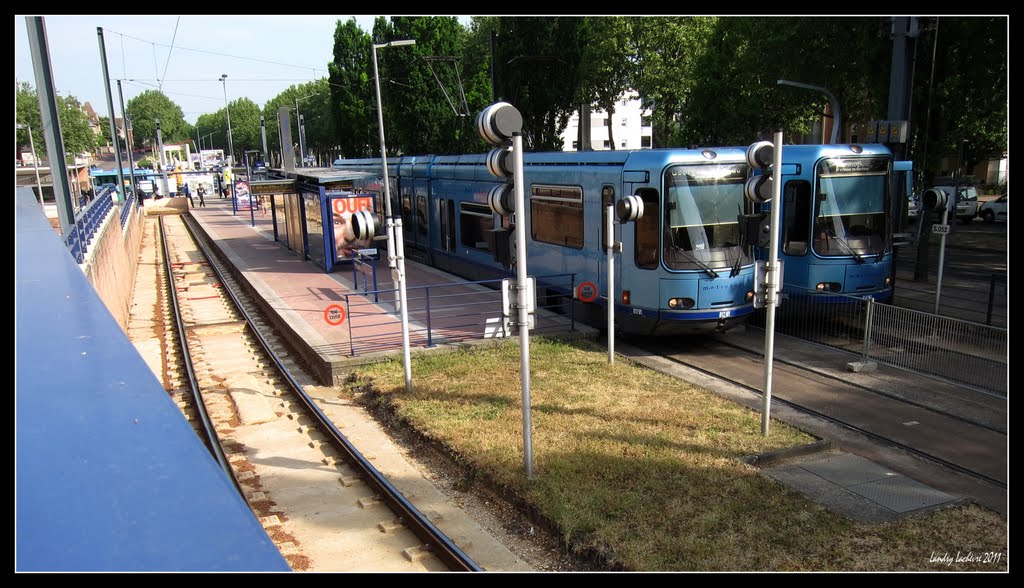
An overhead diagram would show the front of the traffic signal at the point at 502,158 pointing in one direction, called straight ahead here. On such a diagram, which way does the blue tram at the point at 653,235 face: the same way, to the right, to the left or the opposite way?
the opposite way

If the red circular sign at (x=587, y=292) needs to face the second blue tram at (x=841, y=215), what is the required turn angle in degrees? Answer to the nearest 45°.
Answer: approximately 90° to its left

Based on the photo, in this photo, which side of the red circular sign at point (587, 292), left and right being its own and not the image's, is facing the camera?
front

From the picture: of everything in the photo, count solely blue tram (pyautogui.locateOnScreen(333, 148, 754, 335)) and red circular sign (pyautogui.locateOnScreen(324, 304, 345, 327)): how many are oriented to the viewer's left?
0

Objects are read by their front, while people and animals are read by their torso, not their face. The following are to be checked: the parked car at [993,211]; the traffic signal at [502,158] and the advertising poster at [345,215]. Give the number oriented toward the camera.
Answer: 1

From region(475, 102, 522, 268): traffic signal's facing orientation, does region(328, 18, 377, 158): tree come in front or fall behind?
in front

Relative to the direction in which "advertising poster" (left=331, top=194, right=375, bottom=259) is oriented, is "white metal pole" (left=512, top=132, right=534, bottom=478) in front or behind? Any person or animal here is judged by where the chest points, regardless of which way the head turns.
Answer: in front

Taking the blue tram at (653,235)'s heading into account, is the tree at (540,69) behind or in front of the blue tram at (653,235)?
behind

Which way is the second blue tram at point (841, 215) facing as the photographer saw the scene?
facing the viewer and to the right of the viewer

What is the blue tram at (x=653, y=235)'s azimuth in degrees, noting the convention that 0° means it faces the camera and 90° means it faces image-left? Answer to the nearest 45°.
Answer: approximately 315°

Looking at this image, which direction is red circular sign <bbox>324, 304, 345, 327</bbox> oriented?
toward the camera

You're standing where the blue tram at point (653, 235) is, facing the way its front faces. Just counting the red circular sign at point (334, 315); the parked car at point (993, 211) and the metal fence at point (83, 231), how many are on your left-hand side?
1

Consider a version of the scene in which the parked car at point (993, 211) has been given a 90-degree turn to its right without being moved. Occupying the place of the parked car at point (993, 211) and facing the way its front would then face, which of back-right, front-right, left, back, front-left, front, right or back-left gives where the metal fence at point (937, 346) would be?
back

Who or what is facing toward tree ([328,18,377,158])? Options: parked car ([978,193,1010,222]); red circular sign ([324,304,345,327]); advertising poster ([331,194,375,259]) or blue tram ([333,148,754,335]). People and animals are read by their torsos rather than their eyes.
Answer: the parked car

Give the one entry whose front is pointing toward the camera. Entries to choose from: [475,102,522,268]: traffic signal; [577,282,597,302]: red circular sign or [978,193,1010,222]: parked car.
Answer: the red circular sign

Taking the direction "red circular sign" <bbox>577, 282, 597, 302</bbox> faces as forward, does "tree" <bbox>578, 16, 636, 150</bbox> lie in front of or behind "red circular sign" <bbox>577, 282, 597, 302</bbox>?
behind

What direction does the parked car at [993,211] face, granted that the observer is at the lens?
facing to the left of the viewer

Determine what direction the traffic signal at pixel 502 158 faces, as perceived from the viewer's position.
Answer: facing away from the viewer and to the left of the viewer
